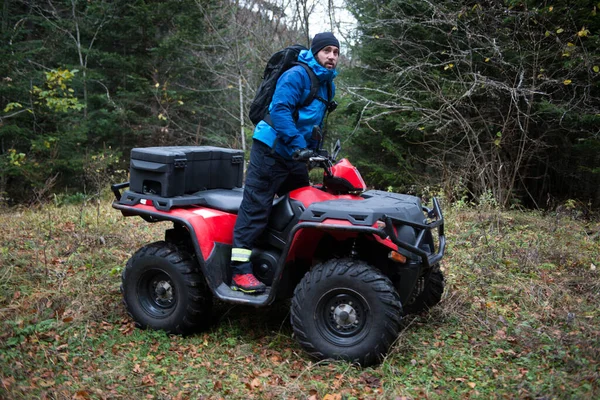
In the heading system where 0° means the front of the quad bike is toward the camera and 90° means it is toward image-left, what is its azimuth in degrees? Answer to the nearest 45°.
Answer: approximately 315°

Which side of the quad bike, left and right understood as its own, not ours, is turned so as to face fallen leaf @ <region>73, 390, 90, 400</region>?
right
